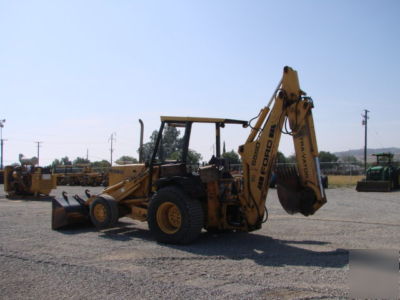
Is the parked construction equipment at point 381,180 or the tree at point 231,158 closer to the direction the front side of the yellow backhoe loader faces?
the tree

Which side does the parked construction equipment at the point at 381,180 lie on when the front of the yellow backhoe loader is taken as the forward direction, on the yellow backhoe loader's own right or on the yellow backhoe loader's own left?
on the yellow backhoe loader's own right

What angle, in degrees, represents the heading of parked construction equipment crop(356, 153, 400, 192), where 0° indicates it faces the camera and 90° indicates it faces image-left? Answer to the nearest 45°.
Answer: approximately 45°

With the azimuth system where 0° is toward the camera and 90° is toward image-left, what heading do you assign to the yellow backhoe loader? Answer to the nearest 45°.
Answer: approximately 135°

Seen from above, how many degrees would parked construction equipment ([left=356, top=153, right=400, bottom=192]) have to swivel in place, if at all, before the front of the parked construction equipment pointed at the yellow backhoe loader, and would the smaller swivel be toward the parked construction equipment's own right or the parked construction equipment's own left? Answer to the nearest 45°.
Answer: approximately 45° to the parked construction equipment's own left

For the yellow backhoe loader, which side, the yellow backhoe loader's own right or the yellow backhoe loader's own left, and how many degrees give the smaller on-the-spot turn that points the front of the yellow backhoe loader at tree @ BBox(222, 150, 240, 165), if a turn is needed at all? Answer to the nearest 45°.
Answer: approximately 45° to the yellow backhoe loader's own right
